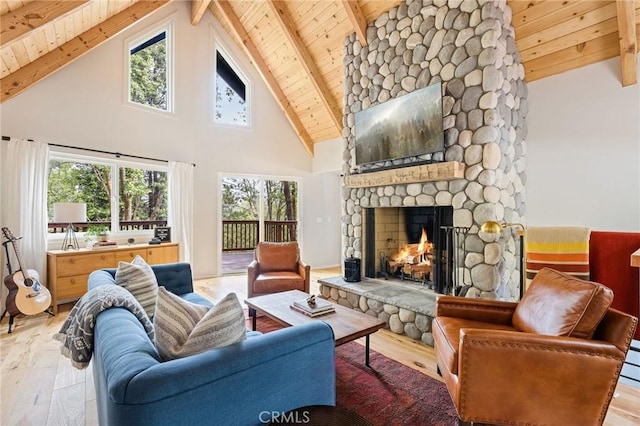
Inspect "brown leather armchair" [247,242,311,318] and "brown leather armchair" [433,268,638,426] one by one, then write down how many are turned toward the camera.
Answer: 1

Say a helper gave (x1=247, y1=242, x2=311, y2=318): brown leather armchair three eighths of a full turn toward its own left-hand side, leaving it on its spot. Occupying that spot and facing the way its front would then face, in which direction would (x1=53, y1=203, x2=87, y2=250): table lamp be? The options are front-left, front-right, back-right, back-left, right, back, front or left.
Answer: back-left

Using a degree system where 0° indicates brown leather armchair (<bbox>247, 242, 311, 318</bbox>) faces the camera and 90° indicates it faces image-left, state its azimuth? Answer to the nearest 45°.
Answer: approximately 0°

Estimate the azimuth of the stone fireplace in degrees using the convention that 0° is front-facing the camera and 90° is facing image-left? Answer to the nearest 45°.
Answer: approximately 45°

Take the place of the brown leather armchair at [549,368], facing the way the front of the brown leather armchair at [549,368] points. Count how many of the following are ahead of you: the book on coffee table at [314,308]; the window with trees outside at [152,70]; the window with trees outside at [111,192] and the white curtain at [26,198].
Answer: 4

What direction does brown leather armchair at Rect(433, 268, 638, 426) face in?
to the viewer's left

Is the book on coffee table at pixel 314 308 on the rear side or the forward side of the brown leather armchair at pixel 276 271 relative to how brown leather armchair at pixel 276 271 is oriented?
on the forward side

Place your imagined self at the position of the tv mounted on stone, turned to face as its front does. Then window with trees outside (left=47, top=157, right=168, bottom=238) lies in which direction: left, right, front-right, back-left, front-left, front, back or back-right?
front-right
